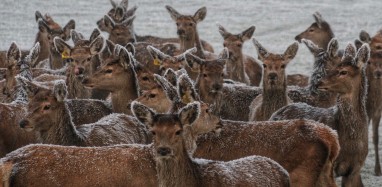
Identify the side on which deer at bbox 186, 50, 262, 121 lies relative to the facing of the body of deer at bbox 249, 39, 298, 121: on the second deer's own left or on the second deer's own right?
on the second deer's own right

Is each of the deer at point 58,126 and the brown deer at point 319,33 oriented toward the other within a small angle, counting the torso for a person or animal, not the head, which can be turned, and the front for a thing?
no

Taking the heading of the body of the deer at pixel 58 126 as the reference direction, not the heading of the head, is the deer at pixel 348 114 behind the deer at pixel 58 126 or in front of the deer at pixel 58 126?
behind

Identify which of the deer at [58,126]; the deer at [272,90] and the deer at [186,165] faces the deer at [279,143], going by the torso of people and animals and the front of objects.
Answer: the deer at [272,90]

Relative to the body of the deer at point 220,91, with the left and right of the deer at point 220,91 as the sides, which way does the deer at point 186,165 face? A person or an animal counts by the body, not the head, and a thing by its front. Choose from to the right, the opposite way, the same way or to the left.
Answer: the same way

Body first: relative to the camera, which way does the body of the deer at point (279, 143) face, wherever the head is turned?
to the viewer's left

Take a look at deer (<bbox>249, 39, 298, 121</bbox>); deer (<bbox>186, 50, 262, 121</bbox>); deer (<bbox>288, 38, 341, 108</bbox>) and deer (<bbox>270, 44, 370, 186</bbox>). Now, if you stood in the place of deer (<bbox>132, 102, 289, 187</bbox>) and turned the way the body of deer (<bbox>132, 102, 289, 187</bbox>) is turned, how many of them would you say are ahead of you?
0

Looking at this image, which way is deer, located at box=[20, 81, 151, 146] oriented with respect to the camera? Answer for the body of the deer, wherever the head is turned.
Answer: to the viewer's left

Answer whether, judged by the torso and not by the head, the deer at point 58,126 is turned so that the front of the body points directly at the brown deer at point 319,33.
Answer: no

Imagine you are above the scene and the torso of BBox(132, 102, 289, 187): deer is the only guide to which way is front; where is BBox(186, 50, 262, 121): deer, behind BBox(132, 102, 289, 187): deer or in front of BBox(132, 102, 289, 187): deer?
behind

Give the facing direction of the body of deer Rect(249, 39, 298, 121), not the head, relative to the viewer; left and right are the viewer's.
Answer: facing the viewer

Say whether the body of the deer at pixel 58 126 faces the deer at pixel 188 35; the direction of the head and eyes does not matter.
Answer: no

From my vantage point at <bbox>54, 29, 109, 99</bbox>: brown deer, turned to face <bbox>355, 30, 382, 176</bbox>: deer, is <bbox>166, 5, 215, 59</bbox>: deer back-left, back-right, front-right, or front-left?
front-left

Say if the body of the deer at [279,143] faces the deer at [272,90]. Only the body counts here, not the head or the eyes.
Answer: no

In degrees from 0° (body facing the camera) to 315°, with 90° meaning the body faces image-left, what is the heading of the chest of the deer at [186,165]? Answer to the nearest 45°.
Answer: approximately 45°
